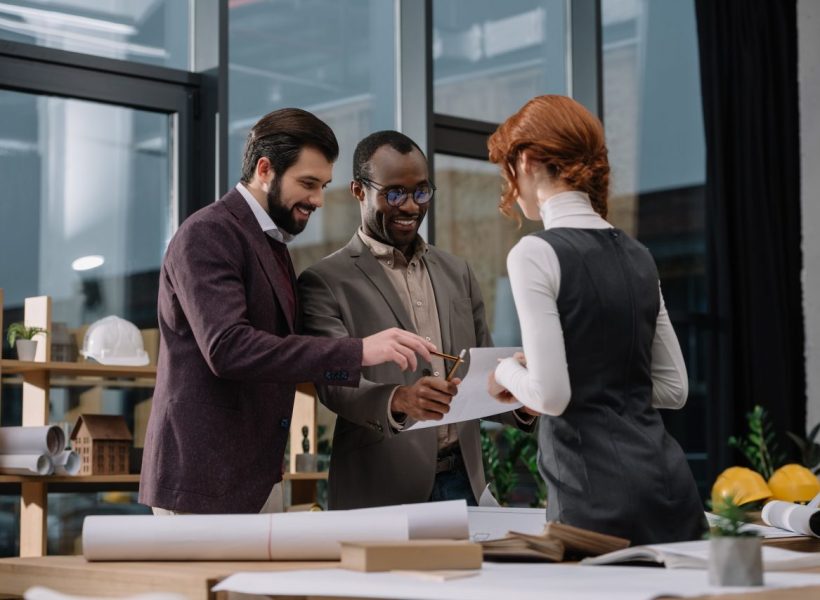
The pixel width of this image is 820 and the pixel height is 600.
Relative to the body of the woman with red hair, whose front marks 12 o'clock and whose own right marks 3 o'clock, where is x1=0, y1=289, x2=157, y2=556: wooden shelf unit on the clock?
The wooden shelf unit is roughly at 12 o'clock from the woman with red hair.

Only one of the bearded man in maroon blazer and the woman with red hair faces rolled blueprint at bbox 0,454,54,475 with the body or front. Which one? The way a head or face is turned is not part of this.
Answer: the woman with red hair

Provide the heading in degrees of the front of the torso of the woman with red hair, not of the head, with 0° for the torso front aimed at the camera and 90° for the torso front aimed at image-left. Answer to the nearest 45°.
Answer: approximately 135°

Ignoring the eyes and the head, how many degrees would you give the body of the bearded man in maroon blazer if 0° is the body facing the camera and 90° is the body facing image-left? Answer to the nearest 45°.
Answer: approximately 270°

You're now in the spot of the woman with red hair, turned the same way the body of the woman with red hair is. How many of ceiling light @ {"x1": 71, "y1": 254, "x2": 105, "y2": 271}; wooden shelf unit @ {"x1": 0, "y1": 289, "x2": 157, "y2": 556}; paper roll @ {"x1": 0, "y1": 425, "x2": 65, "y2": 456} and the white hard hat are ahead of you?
4

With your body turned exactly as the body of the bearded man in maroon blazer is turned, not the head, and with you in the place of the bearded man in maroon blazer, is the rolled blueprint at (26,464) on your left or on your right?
on your left

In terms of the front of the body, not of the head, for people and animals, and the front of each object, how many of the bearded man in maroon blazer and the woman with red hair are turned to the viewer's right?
1

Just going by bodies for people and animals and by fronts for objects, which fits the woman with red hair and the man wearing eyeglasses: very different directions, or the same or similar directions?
very different directions

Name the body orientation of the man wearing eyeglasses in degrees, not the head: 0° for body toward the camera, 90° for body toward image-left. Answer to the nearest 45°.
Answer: approximately 315°
